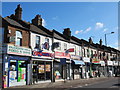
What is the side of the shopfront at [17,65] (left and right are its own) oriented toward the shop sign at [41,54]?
left

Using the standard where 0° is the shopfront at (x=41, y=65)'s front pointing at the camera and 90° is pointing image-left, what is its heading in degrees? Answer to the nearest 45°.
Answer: approximately 315°

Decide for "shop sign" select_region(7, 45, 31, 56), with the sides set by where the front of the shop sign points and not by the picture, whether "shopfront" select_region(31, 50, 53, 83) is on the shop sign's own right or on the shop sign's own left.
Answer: on the shop sign's own left

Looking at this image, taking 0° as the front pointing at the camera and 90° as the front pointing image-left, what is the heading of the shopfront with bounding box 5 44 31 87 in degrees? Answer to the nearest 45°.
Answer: approximately 315°

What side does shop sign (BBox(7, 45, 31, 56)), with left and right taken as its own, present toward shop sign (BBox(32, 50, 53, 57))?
left
